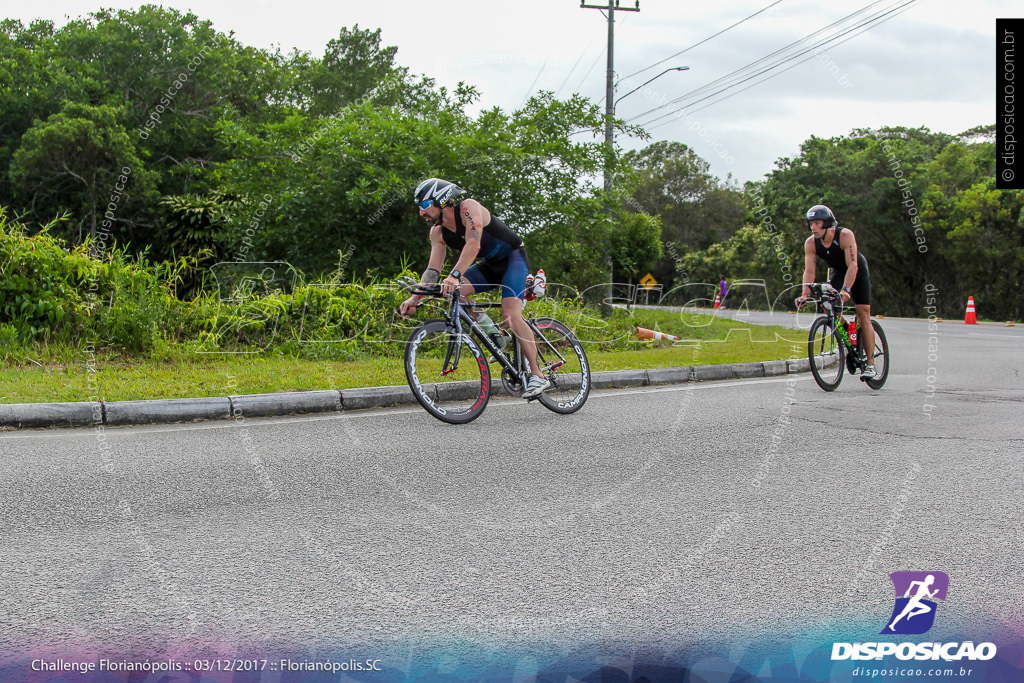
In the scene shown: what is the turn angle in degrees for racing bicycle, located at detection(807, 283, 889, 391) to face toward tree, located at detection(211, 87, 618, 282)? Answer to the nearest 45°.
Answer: approximately 90° to its right

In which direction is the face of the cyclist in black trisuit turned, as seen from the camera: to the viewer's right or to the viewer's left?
to the viewer's left

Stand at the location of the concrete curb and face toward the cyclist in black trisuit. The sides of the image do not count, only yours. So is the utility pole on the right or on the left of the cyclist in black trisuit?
left

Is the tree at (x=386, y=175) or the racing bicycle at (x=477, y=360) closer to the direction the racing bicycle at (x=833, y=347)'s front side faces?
the racing bicycle

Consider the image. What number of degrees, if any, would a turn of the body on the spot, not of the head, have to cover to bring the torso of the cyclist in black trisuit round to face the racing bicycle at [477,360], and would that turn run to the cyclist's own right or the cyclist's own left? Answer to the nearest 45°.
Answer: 0° — they already face it

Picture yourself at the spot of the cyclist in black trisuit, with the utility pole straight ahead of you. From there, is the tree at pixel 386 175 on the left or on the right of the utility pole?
left

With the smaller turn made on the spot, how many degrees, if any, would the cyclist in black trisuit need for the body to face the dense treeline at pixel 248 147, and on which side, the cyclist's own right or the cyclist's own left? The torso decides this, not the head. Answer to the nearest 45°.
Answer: approximately 90° to the cyclist's own right

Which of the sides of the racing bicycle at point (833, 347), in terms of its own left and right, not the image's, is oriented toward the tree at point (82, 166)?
right

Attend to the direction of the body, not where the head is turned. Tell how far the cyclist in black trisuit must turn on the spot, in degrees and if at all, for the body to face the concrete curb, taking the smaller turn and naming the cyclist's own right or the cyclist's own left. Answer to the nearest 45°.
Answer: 0° — they already face it

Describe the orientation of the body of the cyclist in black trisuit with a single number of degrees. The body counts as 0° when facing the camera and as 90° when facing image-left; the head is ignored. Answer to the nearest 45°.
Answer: approximately 45°

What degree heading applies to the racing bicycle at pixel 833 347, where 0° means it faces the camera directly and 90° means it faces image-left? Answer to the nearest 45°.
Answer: approximately 45°

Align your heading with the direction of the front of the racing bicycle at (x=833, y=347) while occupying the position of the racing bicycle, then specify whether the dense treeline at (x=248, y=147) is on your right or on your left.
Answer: on your right
